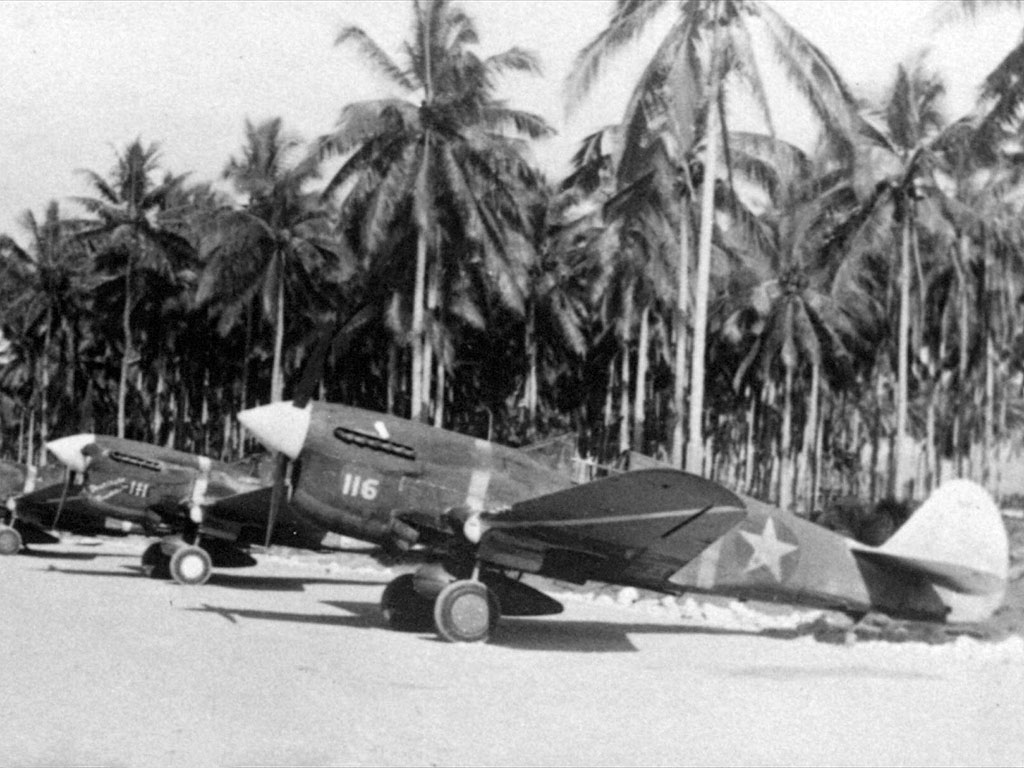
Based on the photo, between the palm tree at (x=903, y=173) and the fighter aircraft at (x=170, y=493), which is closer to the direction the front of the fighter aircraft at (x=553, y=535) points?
the fighter aircraft

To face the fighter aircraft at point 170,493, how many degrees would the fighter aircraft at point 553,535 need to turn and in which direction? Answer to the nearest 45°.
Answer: approximately 45° to its right

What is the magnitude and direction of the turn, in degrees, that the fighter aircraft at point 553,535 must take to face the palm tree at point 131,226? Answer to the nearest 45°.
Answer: approximately 45° to its right

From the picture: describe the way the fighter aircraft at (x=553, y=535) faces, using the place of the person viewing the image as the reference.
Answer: facing to the left of the viewer

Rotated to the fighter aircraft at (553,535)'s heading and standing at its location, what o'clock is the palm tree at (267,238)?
The palm tree is roughly at 2 o'clock from the fighter aircraft.

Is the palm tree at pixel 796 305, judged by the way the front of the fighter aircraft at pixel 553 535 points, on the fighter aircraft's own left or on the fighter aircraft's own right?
on the fighter aircraft's own right

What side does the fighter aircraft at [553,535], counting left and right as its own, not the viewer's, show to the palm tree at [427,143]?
right
